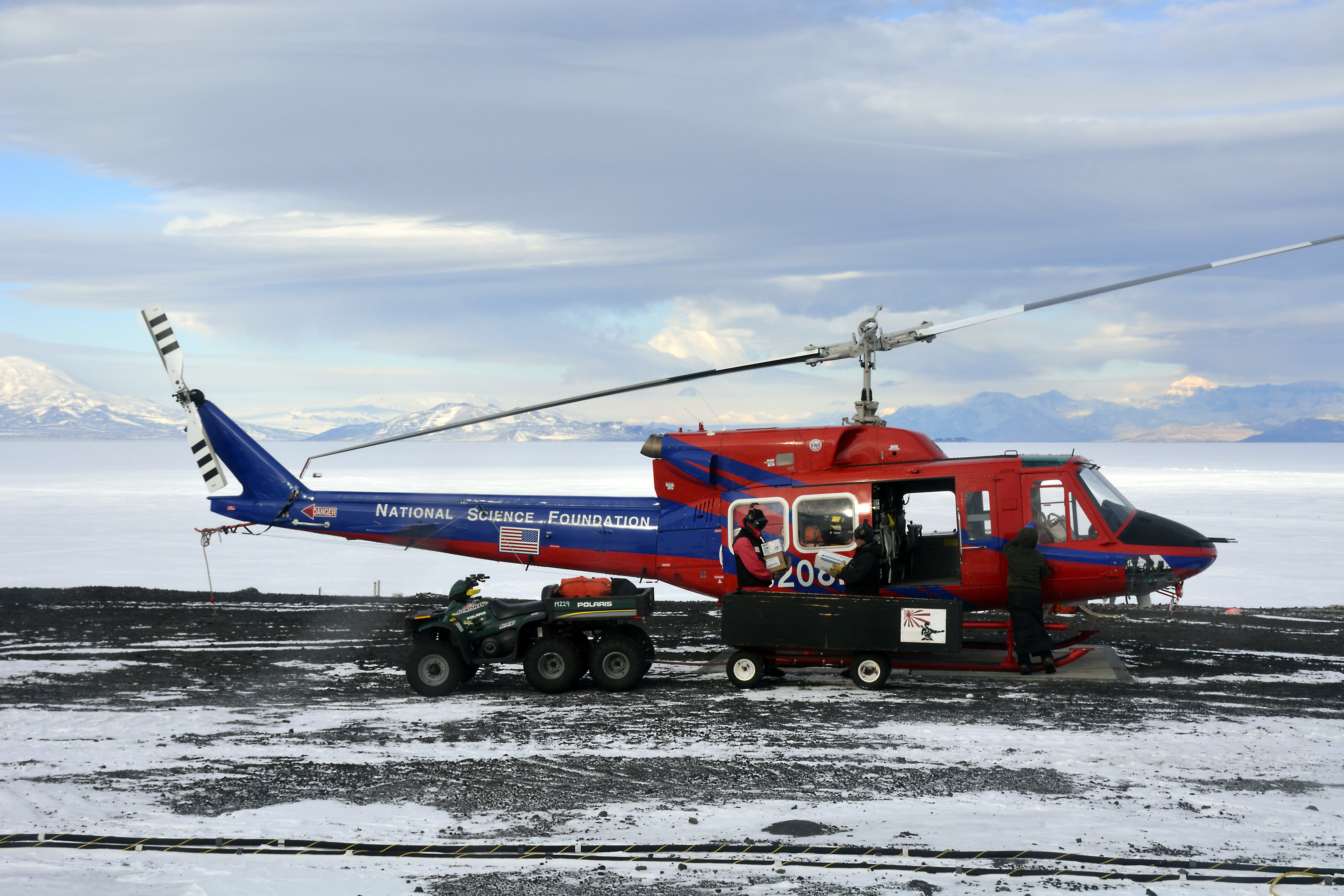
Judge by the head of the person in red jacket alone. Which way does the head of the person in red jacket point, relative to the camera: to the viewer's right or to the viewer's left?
to the viewer's right

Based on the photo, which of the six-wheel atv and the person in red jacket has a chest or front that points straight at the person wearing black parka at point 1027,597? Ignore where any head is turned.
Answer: the person in red jacket

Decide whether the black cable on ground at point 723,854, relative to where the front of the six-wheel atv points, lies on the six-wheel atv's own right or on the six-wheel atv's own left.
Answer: on the six-wheel atv's own left

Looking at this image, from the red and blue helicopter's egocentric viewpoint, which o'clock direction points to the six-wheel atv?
The six-wheel atv is roughly at 5 o'clock from the red and blue helicopter.

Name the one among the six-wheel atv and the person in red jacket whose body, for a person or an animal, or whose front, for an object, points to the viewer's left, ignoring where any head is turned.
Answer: the six-wheel atv

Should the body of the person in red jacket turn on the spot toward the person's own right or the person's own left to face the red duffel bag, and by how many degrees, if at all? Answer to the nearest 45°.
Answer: approximately 180°

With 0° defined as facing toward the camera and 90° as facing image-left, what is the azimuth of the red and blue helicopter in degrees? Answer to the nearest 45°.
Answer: approximately 270°

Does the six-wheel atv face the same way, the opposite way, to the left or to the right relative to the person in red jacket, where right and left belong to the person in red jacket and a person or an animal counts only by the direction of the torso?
the opposite way

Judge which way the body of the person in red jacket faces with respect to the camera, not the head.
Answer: to the viewer's right

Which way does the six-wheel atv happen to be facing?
to the viewer's left

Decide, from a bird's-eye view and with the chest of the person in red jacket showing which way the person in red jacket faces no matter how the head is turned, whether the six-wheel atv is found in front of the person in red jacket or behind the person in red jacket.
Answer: behind
